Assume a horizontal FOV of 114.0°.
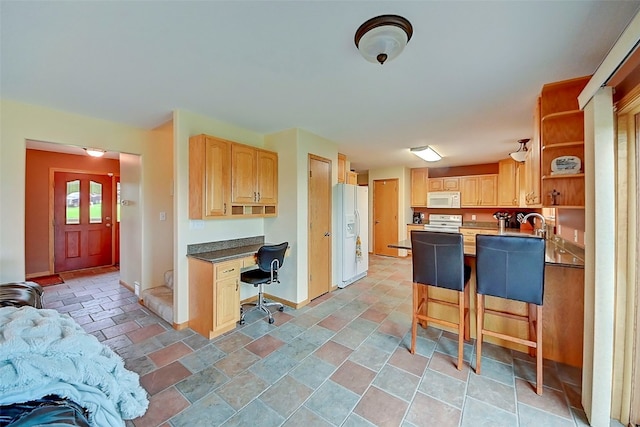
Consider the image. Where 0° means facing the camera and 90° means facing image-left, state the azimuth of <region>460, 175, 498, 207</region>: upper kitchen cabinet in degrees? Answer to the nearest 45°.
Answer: approximately 0°

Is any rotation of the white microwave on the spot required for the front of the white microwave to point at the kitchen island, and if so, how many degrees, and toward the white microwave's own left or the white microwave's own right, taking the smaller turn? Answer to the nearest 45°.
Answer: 0° — it already faces it

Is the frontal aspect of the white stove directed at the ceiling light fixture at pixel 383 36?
yes

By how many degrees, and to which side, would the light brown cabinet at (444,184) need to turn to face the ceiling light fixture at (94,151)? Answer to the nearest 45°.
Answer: approximately 45° to its right

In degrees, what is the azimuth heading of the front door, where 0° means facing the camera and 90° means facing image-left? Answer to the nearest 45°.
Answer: approximately 315°
